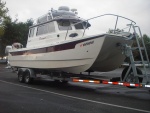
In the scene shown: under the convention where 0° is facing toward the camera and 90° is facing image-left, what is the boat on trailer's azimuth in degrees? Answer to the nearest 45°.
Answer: approximately 315°
